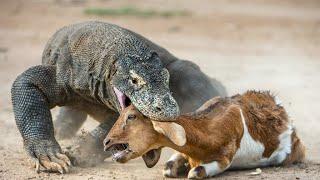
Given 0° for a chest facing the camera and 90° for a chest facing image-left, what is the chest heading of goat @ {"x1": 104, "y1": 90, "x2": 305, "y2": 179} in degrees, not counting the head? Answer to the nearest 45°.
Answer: approximately 45°
